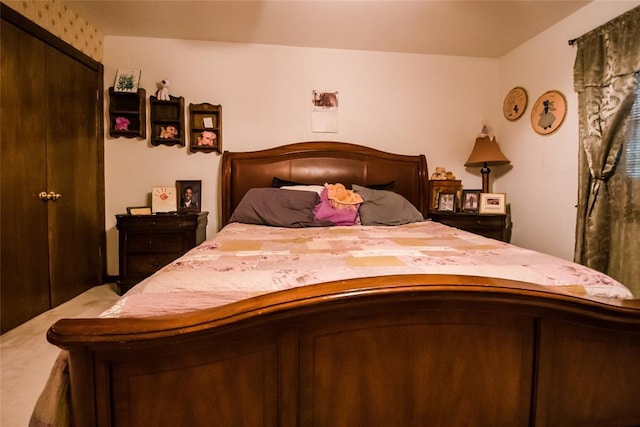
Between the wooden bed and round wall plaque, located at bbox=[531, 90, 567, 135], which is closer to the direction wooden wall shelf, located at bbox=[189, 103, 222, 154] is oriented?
the wooden bed

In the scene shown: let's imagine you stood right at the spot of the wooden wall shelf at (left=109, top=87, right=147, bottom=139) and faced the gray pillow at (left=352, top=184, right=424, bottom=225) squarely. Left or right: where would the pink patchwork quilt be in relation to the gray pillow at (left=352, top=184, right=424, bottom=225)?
right

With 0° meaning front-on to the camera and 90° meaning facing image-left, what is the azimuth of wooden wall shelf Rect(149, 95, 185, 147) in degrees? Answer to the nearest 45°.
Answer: approximately 0°

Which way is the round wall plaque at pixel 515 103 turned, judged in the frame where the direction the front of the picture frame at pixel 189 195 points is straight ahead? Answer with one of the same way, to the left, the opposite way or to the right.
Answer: to the right

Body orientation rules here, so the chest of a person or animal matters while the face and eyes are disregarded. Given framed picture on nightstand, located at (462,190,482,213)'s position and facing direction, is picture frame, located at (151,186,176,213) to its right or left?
on its right

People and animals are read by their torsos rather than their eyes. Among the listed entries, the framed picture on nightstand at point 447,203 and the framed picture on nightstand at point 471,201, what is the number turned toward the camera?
2

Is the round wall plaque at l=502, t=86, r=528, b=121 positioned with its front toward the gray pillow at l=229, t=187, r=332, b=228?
yes

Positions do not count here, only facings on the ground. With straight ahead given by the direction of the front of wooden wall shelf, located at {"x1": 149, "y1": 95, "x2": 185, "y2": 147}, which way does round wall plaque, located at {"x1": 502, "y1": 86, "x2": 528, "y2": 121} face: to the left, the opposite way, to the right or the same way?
to the right

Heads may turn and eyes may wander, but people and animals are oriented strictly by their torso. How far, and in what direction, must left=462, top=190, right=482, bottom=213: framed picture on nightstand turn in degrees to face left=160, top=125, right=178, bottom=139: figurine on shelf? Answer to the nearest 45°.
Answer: approximately 45° to its right
